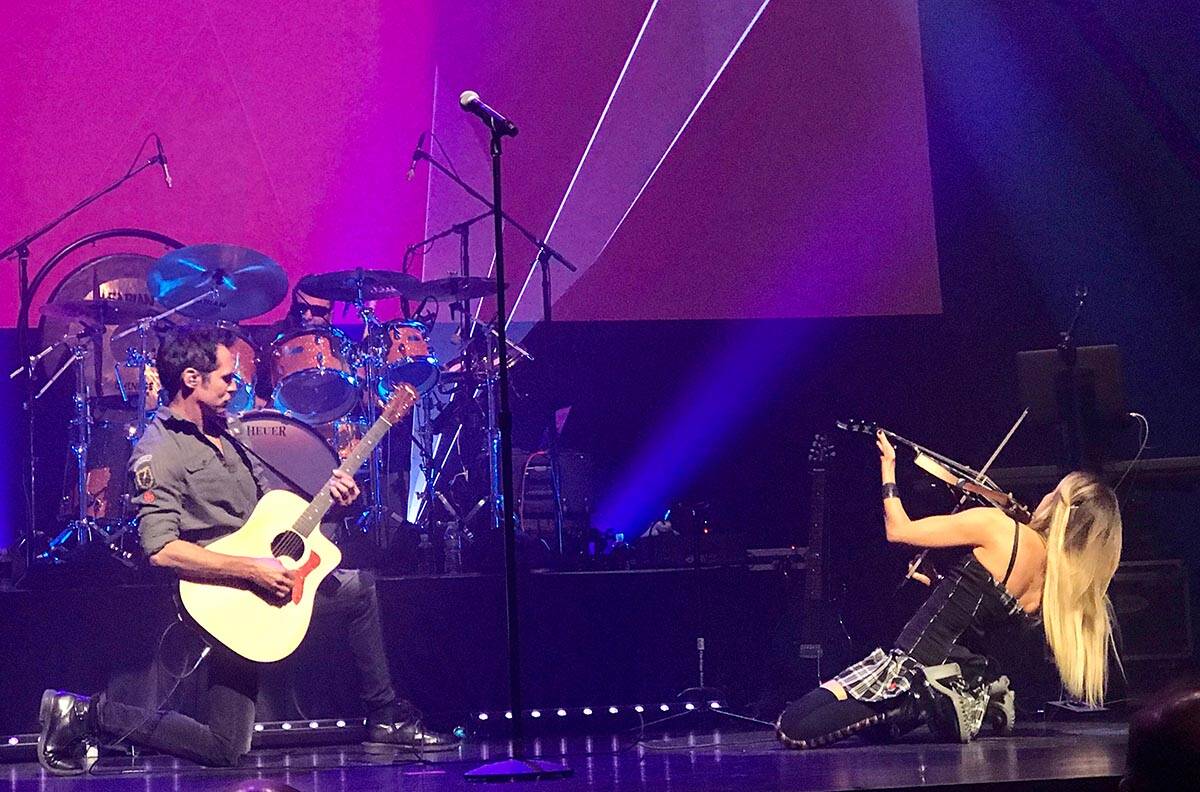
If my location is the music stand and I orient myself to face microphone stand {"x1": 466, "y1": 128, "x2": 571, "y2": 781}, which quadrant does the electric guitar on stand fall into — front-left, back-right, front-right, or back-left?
front-right

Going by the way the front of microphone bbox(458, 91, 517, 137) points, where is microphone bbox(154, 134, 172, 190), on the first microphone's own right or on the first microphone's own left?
on the first microphone's own right

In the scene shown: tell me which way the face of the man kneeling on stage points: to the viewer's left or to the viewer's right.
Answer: to the viewer's right

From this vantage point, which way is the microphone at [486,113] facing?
to the viewer's left

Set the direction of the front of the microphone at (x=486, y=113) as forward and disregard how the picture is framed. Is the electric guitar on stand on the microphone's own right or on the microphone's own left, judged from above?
on the microphone's own right

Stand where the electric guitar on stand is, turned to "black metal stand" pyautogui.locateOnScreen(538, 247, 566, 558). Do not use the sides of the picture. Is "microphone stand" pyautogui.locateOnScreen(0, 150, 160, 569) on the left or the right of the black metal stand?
left

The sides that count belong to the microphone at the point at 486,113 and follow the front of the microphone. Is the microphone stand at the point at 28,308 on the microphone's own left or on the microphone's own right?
on the microphone's own right

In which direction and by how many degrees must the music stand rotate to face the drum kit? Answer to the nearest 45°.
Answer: approximately 90° to its left

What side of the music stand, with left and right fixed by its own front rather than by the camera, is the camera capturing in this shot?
back

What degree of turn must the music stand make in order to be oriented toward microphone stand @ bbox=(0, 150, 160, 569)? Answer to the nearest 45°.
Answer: approximately 90° to its left

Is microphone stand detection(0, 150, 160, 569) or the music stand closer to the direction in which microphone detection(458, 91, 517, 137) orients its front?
the microphone stand
